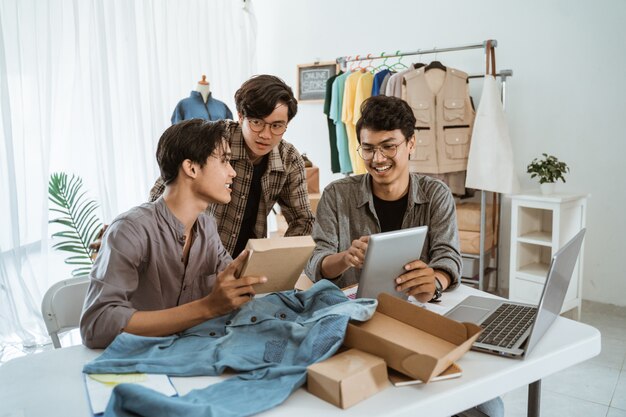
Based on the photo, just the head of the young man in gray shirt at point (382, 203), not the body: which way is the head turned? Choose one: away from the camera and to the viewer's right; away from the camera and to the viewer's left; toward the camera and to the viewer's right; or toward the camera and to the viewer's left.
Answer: toward the camera and to the viewer's left

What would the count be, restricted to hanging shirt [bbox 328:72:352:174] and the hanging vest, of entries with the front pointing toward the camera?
1

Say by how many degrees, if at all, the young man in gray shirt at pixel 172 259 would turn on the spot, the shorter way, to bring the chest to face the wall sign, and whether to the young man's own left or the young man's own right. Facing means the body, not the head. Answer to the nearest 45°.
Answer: approximately 135° to the young man's own left

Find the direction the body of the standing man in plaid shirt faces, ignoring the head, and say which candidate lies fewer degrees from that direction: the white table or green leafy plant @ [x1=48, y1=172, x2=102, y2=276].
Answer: the white table

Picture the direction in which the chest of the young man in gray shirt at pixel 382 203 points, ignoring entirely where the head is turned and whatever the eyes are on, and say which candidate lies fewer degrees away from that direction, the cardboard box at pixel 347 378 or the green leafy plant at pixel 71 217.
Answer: the cardboard box

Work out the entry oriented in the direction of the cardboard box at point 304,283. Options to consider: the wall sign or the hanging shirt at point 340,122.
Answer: the wall sign

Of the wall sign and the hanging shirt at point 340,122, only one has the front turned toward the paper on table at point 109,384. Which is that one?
the wall sign

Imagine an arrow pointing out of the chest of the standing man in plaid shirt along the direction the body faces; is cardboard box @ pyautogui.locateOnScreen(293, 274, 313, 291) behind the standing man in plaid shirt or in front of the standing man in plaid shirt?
in front

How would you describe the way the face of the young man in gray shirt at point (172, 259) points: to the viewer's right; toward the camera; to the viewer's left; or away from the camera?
to the viewer's right

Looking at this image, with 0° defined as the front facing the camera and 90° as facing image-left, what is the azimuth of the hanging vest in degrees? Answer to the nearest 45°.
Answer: approximately 0°

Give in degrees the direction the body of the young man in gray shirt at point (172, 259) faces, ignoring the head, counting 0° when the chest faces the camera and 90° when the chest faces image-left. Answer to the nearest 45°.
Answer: approximately 315°

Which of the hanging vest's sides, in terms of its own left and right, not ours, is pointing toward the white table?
front
